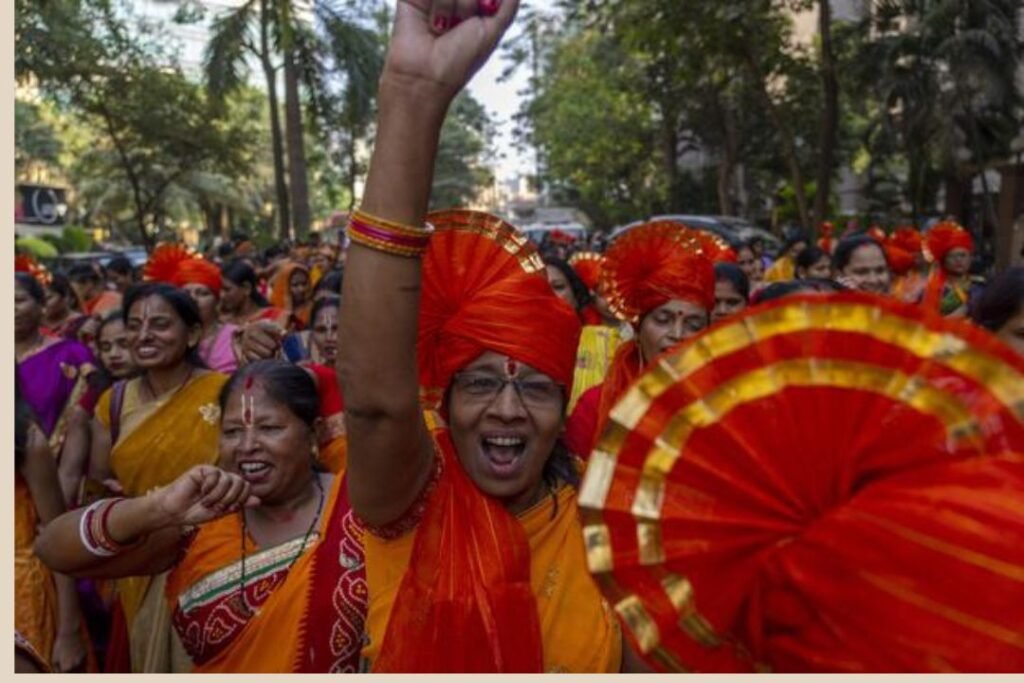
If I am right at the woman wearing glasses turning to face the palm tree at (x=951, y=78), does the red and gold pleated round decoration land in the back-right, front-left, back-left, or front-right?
back-right

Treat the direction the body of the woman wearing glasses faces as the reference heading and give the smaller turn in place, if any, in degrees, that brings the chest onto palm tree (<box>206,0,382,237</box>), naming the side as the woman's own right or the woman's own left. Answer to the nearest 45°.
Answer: approximately 180°

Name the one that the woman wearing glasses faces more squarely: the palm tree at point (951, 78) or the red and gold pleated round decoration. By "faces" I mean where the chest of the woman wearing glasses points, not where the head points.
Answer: the red and gold pleated round decoration

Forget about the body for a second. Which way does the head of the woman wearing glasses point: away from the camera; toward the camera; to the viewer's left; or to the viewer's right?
toward the camera

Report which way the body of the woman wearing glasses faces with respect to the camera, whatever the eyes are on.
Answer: toward the camera

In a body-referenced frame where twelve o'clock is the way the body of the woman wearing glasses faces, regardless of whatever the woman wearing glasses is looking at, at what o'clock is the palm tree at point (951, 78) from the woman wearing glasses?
The palm tree is roughly at 7 o'clock from the woman wearing glasses.

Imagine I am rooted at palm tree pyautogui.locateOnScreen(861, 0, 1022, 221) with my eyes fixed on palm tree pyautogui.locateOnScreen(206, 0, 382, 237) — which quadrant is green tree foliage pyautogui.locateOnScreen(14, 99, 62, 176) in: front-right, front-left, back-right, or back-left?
front-right

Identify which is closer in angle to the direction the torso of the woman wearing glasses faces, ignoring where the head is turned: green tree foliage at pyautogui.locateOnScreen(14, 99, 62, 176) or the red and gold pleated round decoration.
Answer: the red and gold pleated round decoration

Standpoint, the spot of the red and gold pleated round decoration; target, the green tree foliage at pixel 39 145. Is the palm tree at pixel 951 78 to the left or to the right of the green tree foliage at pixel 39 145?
right

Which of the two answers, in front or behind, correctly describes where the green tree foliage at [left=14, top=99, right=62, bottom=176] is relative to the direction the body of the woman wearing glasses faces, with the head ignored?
behind

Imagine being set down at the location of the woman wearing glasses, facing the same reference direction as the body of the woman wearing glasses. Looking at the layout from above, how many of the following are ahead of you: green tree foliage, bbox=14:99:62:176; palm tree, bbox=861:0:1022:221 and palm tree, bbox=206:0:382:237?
0

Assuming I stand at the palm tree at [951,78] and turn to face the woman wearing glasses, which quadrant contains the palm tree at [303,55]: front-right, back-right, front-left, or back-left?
front-right
